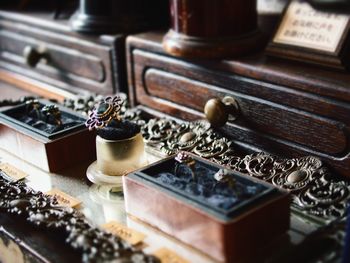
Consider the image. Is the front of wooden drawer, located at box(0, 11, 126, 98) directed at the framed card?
no

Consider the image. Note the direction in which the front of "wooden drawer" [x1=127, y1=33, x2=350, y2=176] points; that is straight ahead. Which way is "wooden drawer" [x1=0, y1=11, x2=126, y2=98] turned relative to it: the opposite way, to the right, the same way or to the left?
the same way

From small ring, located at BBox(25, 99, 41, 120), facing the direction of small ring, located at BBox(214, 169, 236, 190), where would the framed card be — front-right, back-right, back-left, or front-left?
front-left

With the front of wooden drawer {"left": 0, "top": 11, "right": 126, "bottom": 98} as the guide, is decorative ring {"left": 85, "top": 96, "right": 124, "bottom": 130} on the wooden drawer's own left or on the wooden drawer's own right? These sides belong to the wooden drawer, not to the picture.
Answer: on the wooden drawer's own left

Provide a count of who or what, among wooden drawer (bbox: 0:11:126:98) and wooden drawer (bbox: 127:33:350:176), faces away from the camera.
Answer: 0

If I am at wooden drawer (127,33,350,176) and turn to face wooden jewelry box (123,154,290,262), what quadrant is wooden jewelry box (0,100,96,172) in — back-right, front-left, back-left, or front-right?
front-right

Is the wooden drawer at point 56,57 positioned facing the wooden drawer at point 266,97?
no

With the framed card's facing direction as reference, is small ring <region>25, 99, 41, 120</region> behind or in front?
in front

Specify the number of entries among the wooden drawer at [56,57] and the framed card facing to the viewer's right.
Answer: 0

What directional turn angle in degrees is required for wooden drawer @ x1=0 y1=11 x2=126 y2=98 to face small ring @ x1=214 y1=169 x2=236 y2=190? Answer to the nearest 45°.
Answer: approximately 45° to its left

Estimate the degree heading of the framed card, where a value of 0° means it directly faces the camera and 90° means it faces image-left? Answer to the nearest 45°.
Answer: approximately 45°

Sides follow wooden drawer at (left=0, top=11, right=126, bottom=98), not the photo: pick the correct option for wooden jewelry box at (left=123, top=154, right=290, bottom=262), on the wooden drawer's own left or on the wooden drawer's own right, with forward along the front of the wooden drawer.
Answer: on the wooden drawer's own left

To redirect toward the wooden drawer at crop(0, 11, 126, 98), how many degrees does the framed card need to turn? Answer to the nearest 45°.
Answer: approximately 90° to its right

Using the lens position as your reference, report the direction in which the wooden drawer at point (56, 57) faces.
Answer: facing the viewer and to the left of the viewer
